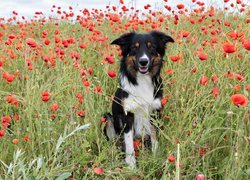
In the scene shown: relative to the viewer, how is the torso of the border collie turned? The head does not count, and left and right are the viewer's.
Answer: facing the viewer
